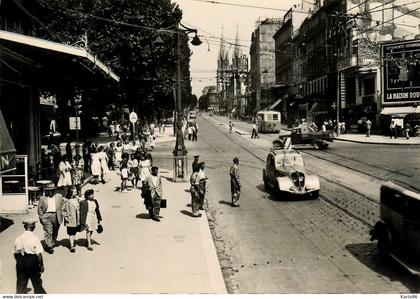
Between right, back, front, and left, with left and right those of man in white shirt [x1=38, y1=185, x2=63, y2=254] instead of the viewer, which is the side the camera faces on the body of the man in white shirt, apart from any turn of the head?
front

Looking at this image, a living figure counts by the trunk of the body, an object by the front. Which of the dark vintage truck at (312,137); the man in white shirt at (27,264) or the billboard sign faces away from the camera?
the man in white shirt

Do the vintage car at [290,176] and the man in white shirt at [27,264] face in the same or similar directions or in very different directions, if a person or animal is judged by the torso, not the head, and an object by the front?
very different directions

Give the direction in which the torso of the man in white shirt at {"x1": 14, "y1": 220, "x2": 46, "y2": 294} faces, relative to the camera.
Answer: away from the camera

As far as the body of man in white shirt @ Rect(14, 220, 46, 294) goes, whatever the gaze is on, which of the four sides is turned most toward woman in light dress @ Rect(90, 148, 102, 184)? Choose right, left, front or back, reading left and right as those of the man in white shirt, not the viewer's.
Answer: front

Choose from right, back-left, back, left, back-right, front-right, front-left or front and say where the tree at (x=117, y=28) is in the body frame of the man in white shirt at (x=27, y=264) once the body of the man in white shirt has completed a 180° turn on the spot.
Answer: back

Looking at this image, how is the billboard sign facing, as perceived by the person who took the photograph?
facing the viewer and to the left of the viewer

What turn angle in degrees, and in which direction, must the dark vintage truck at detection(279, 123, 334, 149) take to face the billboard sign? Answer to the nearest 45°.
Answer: approximately 45° to its left
